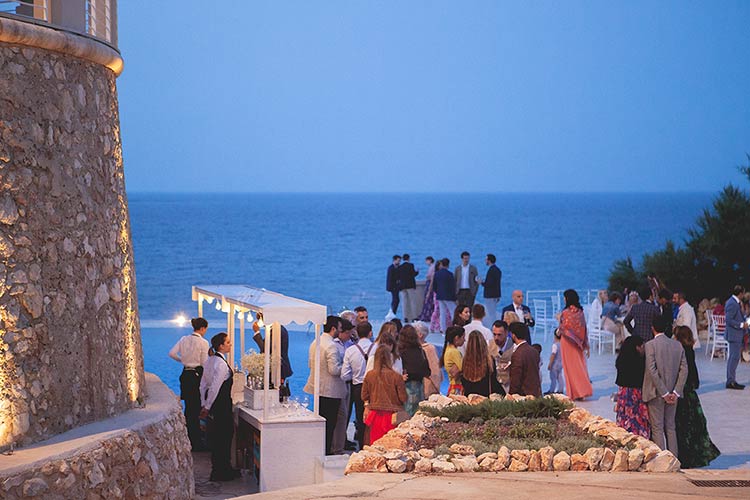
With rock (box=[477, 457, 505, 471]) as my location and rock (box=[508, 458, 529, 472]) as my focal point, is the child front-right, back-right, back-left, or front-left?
front-left

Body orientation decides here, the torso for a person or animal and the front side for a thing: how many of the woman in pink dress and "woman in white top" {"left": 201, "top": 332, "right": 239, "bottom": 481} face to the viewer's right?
1

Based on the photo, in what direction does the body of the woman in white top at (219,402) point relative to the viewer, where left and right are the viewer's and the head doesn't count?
facing to the right of the viewer

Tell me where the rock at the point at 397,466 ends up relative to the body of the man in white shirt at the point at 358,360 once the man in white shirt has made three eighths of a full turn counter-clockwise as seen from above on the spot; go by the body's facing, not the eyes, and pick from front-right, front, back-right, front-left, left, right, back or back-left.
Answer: front

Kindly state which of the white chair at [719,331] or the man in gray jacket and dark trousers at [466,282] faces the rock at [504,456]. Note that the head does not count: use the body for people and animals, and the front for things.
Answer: the man in gray jacket and dark trousers

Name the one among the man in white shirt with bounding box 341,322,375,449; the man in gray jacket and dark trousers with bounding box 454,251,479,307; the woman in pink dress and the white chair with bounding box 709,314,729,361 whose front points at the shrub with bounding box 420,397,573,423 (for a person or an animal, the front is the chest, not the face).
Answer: the man in gray jacket and dark trousers

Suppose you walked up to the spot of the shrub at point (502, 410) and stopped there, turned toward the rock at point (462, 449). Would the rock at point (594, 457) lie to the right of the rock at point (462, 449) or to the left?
left

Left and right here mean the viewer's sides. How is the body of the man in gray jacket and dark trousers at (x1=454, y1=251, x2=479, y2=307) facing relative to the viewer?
facing the viewer

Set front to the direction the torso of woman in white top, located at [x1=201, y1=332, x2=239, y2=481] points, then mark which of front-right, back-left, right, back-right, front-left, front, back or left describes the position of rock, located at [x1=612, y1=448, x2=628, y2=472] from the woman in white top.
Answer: front-right

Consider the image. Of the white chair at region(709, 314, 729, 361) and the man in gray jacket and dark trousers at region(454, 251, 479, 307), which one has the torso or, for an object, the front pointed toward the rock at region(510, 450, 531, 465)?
the man in gray jacket and dark trousers

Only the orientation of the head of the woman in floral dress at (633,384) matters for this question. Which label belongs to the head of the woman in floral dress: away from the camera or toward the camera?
away from the camera
